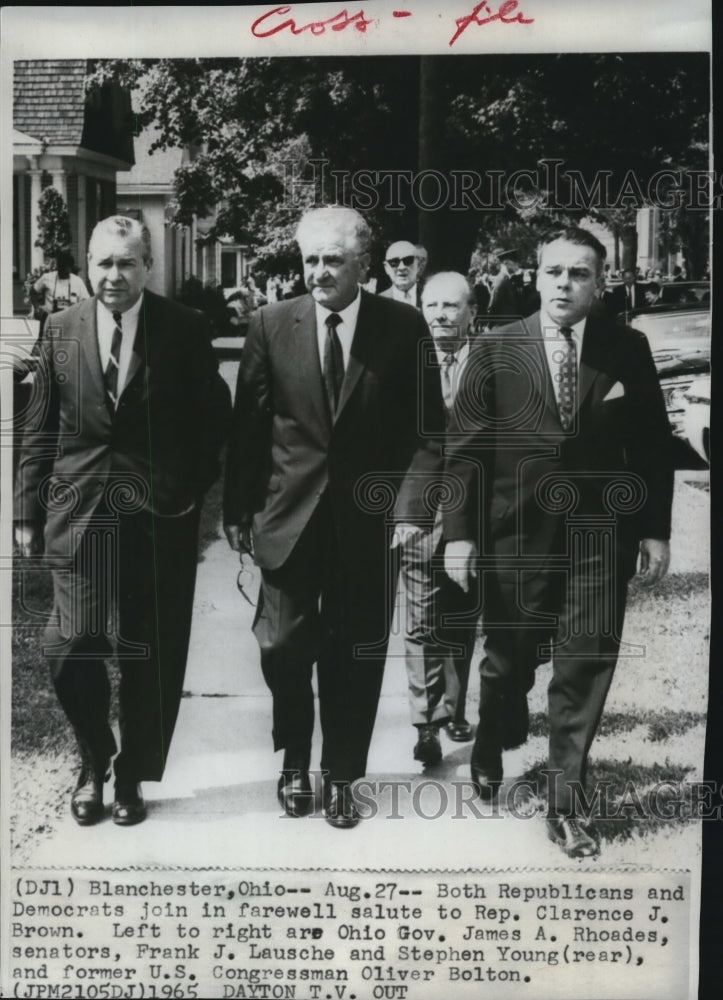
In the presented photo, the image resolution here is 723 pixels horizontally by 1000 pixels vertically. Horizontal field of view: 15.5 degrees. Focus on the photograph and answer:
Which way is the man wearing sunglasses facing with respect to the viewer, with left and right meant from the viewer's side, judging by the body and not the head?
facing the viewer
